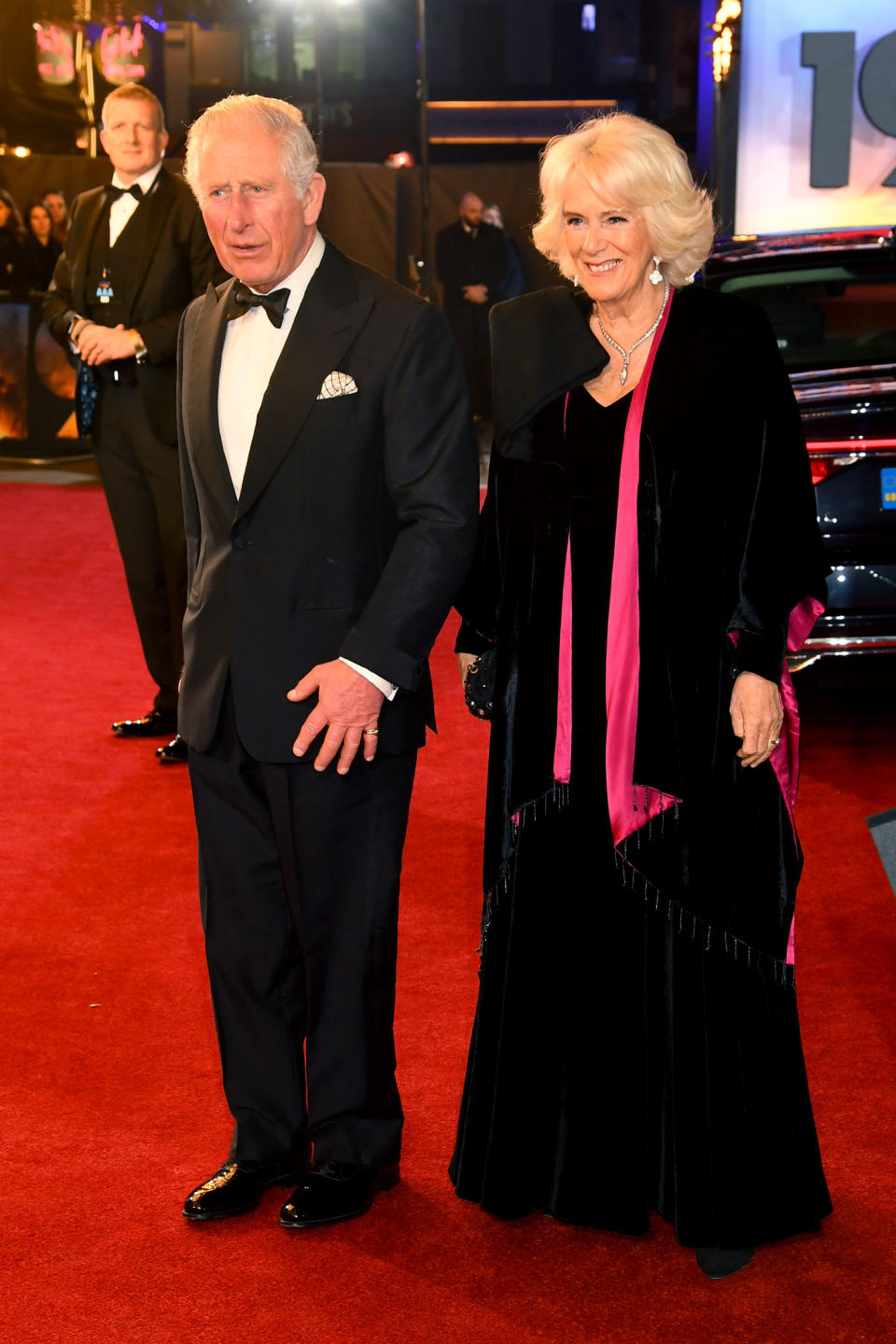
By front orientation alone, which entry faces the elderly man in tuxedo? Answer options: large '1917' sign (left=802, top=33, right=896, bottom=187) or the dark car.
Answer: the large '1917' sign

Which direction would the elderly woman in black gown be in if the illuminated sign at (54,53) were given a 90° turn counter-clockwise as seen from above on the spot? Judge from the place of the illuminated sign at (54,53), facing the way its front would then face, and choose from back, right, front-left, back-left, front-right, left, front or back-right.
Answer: right

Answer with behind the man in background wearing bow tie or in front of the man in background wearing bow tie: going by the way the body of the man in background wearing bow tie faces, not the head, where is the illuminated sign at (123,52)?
behind

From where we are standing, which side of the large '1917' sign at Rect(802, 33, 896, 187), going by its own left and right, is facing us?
front

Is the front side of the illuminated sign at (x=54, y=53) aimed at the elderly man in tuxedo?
yes

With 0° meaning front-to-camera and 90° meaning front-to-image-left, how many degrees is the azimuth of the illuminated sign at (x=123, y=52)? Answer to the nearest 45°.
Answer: approximately 0°

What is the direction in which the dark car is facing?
away from the camera

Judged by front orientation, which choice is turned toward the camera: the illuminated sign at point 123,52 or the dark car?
the illuminated sign

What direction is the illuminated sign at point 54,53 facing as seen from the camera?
toward the camera

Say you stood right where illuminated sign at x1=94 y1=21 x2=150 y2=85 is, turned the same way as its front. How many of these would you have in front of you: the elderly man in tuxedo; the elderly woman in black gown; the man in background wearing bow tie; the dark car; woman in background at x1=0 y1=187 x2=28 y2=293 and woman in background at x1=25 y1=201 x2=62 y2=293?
6

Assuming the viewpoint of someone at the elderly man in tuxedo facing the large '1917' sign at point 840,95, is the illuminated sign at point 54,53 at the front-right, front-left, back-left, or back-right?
front-left

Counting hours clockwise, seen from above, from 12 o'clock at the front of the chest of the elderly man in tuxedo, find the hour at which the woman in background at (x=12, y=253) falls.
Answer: The woman in background is roughly at 4 o'clock from the elderly man in tuxedo.

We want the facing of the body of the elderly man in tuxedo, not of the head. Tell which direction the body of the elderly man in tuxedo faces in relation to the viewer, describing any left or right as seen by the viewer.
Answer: facing the viewer and to the left of the viewer

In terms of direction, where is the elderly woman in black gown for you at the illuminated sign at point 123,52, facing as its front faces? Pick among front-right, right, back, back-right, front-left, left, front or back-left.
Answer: front

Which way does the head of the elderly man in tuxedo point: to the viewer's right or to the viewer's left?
to the viewer's left

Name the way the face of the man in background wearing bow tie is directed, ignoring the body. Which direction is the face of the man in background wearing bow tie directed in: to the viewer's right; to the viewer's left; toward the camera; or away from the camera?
toward the camera

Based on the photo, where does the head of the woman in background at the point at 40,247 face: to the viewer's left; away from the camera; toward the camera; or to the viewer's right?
toward the camera

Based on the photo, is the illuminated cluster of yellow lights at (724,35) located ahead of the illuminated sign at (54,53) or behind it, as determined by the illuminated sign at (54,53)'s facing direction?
ahead
